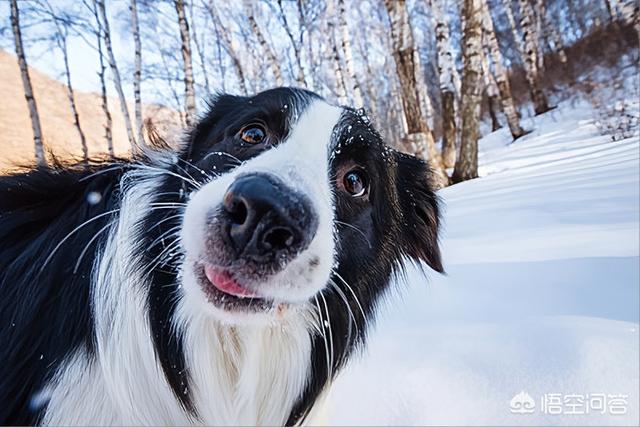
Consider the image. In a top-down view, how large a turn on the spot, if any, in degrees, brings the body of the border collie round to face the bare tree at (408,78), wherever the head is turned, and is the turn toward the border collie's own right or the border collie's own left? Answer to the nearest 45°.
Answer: approximately 90° to the border collie's own left

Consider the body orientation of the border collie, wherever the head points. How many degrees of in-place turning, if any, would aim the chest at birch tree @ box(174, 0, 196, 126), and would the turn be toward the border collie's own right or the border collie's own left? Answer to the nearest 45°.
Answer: approximately 135° to the border collie's own left

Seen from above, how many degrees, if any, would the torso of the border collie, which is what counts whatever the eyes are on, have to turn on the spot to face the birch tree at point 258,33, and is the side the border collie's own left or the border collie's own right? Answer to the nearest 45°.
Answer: approximately 135° to the border collie's own left

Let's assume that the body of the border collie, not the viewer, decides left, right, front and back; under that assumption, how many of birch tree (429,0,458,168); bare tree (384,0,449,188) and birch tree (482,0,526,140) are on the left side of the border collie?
3

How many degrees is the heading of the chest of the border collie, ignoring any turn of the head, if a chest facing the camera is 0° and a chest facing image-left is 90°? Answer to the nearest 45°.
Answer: approximately 315°

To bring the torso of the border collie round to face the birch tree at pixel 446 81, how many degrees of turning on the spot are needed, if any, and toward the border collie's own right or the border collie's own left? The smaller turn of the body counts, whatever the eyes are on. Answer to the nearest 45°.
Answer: approximately 90° to the border collie's own left

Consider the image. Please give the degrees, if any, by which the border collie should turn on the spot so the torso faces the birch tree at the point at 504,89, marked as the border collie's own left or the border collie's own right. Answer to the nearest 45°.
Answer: approximately 90° to the border collie's own left
